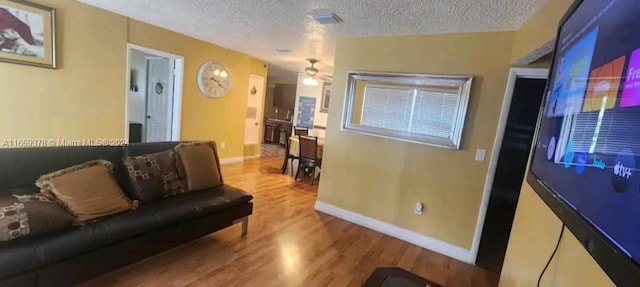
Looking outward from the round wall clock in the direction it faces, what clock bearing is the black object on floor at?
The black object on floor is roughly at 1 o'clock from the round wall clock.

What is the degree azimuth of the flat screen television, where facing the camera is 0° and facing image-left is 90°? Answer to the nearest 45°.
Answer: approximately 45°

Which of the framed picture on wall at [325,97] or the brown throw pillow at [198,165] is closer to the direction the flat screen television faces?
the brown throw pillow

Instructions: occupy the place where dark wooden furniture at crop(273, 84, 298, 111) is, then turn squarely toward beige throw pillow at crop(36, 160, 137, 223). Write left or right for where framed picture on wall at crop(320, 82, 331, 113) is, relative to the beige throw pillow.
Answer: left

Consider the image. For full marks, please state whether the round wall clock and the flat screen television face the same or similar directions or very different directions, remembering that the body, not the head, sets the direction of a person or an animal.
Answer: very different directions

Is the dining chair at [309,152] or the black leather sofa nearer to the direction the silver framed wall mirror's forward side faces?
the black leather sofa

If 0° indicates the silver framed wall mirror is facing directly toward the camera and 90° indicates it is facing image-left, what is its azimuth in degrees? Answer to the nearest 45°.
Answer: approximately 45°

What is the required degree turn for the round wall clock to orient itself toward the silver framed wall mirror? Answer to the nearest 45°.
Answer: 0° — it already faces it

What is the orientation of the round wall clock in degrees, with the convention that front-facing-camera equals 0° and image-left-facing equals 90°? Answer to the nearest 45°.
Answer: approximately 315°

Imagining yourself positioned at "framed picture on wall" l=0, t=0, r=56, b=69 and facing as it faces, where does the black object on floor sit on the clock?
The black object on floor is roughly at 1 o'clock from the framed picture on wall.

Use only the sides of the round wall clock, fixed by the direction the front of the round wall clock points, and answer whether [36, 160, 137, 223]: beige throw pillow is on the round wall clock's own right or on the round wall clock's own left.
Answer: on the round wall clock's own right

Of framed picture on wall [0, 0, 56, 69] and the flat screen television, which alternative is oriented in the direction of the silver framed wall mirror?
the framed picture on wall

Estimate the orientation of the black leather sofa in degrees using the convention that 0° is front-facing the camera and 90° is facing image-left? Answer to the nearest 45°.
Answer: approximately 315°
